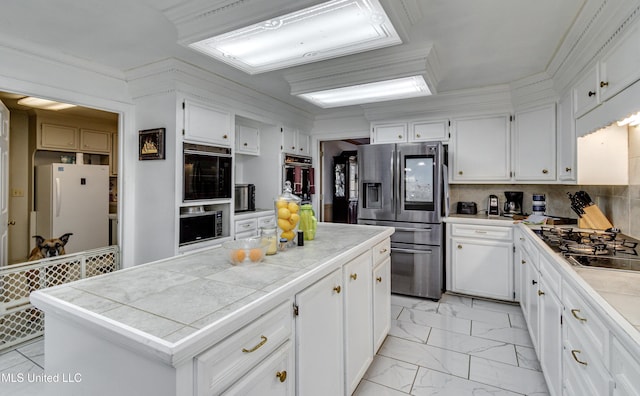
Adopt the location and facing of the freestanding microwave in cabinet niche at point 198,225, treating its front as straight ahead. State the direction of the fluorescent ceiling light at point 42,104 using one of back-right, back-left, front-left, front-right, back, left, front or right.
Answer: back

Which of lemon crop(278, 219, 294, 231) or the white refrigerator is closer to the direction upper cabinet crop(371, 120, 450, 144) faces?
the lemon

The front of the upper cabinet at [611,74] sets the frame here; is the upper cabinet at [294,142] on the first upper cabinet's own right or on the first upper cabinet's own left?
on the first upper cabinet's own right

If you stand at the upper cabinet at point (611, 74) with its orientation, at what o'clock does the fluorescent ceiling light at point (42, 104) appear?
The fluorescent ceiling light is roughly at 1 o'clock from the upper cabinet.

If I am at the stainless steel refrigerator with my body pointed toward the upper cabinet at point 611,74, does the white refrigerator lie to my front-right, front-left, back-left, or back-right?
back-right

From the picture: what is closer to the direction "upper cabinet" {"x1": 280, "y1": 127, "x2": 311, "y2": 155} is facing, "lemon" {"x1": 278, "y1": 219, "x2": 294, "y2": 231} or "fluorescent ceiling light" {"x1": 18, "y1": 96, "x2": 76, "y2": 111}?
the lemon

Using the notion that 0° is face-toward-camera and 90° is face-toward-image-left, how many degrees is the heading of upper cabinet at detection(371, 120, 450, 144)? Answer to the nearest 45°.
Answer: approximately 0°

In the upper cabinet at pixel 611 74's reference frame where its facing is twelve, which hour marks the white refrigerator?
The white refrigerator is roughly at 1 o'clock from the upper cabinet.

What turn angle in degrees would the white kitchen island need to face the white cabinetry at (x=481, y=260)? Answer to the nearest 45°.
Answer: approximately 90° to its left
